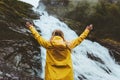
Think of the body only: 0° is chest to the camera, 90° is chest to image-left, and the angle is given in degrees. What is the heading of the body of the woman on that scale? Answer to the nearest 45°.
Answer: approximately 180°

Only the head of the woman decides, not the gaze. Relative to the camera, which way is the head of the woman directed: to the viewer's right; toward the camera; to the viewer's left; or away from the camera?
away from the camera

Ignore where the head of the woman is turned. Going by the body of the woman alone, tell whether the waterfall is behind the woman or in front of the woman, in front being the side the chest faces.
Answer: in front
